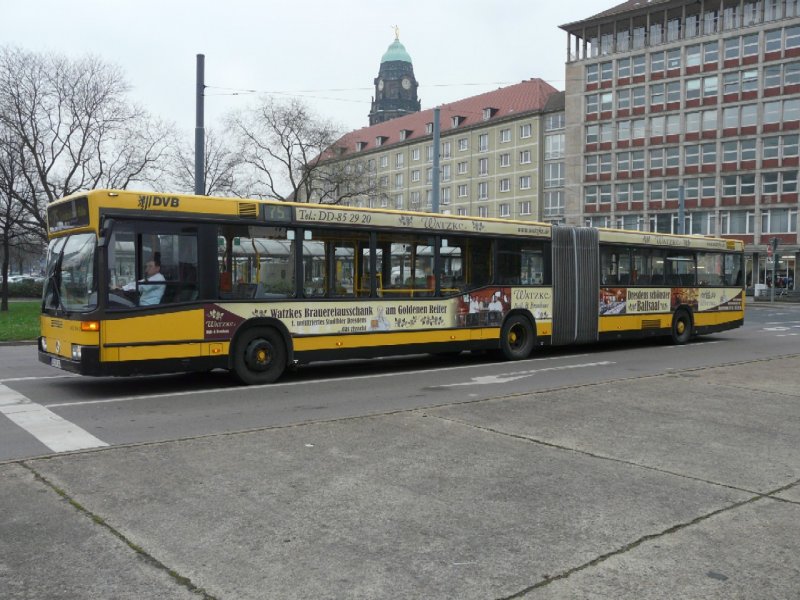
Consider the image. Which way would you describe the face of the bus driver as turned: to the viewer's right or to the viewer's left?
to the viewer's left

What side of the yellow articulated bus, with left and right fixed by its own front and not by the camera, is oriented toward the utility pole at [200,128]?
right

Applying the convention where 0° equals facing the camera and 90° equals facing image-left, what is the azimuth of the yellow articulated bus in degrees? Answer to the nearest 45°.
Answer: approximately 45°
